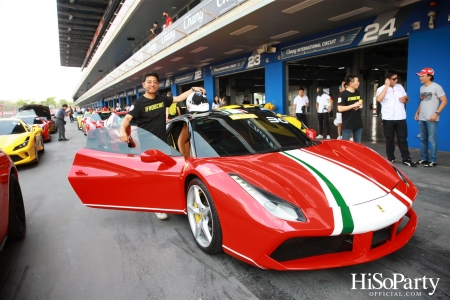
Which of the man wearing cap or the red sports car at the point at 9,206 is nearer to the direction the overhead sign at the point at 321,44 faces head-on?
the red sports car

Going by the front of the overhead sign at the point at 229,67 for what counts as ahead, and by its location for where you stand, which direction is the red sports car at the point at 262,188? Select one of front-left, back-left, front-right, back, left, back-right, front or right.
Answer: front-left

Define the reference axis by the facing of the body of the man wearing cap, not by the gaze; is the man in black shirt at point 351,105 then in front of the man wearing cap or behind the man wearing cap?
in front

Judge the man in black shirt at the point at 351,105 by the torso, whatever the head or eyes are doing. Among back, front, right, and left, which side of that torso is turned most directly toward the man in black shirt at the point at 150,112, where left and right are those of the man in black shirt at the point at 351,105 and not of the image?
right

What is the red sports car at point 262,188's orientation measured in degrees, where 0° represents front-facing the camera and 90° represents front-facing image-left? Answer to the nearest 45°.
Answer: approximately 315°

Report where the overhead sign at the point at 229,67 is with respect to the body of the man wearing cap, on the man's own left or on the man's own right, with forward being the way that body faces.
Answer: on the man's own right

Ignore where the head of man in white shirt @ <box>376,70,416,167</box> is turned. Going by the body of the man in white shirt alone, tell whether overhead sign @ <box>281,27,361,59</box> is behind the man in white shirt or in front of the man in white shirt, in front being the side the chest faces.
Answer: behind

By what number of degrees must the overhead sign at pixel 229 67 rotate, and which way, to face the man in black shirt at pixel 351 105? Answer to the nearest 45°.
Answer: approximately 45° to its left

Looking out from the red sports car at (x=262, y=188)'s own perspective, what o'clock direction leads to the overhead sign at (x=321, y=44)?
The overhead sign is roughly at 8 o'clock from the red sports car.

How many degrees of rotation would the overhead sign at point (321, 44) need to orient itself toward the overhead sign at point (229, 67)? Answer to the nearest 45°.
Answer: approximately 90° to its right

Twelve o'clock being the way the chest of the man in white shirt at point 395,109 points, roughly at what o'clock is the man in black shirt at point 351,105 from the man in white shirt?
The man in black shirt is roughly at 3 o'clock from the man in white shirt.
